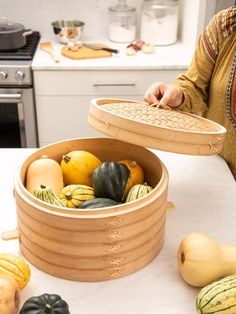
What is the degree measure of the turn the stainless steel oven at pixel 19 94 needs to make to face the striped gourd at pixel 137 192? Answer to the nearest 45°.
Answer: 0° — it already faces it

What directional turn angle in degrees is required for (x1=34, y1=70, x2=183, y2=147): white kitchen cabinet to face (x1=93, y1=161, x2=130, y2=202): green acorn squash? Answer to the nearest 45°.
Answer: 0° — it already faces it

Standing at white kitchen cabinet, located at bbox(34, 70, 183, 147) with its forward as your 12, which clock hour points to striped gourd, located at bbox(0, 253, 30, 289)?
The striped gourd is roughly at 12 o'clock from the white kitchen cabinet.

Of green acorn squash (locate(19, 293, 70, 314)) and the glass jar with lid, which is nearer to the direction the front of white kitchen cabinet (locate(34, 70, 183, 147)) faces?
the green acorn squash

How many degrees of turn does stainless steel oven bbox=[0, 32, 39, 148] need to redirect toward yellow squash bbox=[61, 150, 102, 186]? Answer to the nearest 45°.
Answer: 0° — it already faces it

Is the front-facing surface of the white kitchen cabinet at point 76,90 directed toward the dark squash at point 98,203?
yes

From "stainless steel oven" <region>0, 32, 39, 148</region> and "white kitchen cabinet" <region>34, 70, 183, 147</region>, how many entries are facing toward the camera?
2

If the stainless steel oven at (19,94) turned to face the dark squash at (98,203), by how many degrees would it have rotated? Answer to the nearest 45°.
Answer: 0° — it already faces it

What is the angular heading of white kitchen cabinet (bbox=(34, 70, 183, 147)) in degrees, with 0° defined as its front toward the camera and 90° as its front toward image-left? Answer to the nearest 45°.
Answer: approximately 0°

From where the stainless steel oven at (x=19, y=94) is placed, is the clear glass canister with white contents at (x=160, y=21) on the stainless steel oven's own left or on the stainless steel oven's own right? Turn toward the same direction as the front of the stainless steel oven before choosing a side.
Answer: on the stainless steel oven's own left
